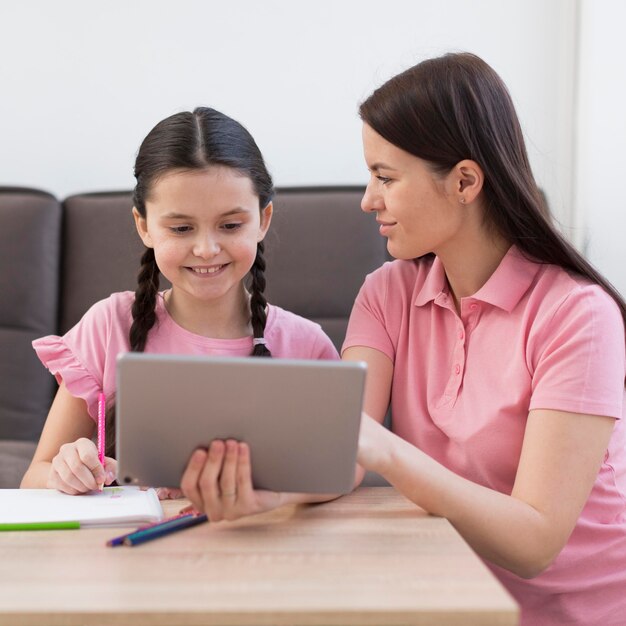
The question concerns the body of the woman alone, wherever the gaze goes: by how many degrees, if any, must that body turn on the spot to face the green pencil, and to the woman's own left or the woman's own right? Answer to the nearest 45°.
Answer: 0° — they already face it

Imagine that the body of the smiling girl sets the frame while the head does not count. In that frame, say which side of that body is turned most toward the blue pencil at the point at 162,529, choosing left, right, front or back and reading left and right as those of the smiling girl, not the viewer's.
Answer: front

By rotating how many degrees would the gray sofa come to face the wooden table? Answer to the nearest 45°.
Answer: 0° — it already faces it

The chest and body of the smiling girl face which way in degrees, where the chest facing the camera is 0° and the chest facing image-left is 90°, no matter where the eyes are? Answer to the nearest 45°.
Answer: approximately 0°

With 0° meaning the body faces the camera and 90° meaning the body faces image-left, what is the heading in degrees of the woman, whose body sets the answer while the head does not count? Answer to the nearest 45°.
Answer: approximately 45°

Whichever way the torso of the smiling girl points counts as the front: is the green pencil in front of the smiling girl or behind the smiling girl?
in front

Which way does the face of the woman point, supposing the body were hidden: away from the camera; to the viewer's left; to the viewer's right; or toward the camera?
to the viewer's left
